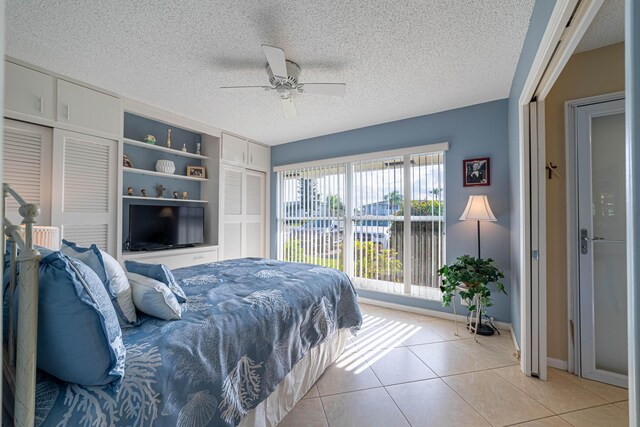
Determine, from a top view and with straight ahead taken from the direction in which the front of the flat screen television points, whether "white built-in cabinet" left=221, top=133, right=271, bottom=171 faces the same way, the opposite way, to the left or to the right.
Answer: the same way

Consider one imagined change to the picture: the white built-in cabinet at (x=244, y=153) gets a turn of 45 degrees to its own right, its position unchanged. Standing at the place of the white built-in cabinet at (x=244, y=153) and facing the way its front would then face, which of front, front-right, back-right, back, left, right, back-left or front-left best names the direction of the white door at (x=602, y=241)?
front-left

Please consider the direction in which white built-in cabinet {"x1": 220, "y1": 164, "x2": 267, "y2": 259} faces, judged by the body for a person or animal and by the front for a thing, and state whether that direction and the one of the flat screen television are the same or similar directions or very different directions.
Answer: same or similar directions

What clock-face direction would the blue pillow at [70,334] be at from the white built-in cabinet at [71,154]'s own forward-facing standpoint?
The blue pillow is roughly at 1 o'clock from the white built-in cabinet.

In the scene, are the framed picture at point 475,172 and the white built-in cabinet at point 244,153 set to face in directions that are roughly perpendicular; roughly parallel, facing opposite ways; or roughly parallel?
roughly perpendicular

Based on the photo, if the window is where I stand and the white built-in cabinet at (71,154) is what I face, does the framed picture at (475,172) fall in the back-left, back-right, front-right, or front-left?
back-left

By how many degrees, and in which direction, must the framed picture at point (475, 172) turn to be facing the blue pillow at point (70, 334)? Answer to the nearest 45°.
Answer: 0° — it already faces it

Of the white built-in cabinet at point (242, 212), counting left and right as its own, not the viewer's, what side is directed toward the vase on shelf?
right

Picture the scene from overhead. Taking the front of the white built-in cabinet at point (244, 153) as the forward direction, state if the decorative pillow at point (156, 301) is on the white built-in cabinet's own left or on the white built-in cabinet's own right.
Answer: on the white built-in cabinet's own right

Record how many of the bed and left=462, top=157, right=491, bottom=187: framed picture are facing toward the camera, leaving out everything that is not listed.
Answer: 1

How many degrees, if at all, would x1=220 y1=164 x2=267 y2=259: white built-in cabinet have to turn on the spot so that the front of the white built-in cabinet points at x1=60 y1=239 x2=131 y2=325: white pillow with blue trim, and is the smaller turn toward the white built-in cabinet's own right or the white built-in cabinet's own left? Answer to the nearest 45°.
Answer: approximately 45° to the white built-in cabinet's own right

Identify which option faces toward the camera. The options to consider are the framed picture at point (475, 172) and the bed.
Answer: the framed picture

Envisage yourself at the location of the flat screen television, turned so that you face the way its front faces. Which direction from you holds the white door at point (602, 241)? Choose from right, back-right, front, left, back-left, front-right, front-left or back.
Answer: front

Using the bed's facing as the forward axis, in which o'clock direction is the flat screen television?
The flat screen television is roughly at 10 o'clock from the bed.

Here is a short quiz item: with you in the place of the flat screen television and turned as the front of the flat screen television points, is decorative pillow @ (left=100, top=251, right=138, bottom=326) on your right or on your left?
on your right

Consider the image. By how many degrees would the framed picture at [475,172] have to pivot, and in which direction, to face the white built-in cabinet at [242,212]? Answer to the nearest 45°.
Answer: approximately 90° to its right

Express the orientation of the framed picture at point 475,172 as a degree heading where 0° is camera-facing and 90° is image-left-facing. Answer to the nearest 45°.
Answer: approximately 0°

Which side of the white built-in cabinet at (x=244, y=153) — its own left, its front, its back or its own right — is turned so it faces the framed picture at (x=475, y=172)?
front

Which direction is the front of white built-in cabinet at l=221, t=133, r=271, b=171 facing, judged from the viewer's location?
facing the viewer and to the right of the viewer
